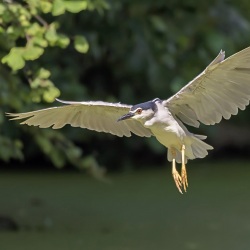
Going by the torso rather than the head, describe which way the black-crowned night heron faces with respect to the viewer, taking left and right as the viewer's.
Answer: facing the viewer and to the left of the viewer

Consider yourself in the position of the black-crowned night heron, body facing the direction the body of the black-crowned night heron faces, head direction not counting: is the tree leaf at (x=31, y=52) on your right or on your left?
on your right

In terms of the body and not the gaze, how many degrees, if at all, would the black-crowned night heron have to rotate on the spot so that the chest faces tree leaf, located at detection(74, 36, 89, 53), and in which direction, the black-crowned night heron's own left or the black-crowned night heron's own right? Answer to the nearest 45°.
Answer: approximately 90° to the black-crowned night heron's own right

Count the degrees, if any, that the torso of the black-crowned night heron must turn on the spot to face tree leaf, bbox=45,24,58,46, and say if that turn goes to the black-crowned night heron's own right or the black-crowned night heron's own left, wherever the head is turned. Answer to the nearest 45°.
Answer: approximately 90° to the black-crowned night heron's own right

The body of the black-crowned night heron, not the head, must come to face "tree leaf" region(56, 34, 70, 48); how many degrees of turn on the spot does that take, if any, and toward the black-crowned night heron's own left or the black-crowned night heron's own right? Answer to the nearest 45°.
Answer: approximately 90° to the black-crowned night heron's own right

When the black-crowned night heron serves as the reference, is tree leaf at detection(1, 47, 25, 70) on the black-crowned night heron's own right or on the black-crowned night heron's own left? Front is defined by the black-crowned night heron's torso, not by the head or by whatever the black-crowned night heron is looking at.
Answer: on the black-crowned night heron's own right
